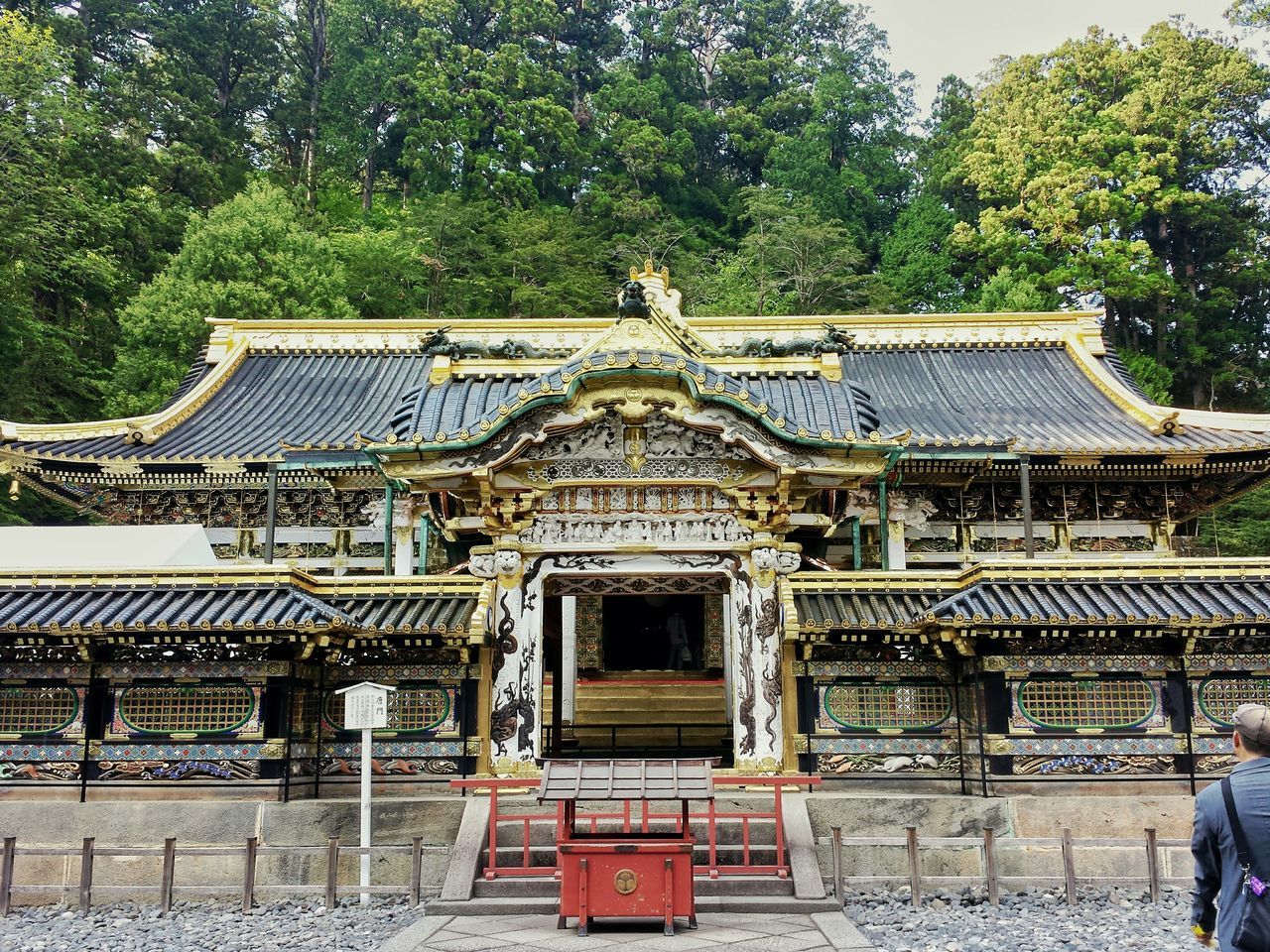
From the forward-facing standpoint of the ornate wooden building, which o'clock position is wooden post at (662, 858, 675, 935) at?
The wooden post is roughly at 12 o'clock from the ornate wooden building.

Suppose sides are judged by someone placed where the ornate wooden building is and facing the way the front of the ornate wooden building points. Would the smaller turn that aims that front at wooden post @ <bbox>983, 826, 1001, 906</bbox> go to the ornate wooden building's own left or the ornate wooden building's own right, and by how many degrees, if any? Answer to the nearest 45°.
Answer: approximately 45° to the ornate wooden building's own left

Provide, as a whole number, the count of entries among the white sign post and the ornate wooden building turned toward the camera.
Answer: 2

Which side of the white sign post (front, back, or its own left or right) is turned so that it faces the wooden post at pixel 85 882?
right

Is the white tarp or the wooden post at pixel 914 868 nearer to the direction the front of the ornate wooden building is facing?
the wooden post

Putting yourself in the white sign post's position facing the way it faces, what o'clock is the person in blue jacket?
The person in blue jacket is roughly at 11 o'clock from the white sign post.

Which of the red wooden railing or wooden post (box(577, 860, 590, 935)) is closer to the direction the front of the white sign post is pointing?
the wooden post
